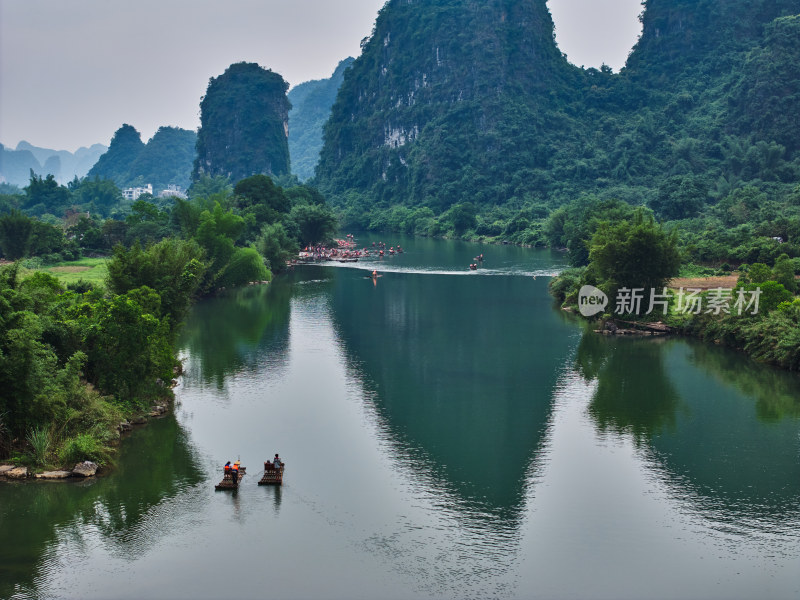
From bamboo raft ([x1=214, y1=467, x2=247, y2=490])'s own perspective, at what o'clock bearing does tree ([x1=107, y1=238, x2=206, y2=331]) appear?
The tree is roughly at 11 o'clock from the bamboo raft.

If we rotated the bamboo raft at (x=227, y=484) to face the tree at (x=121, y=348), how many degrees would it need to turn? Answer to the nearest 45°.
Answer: approximately 90° to its right

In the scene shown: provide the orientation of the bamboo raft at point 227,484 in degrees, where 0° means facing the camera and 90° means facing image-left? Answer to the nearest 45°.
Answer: approximately 45°

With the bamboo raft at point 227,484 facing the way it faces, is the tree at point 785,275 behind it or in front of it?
behind

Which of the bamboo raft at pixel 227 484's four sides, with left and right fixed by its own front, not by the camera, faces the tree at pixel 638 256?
back

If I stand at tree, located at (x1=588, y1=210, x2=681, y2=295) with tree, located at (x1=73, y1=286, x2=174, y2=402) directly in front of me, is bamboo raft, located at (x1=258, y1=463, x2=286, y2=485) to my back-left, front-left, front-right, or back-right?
front-left
